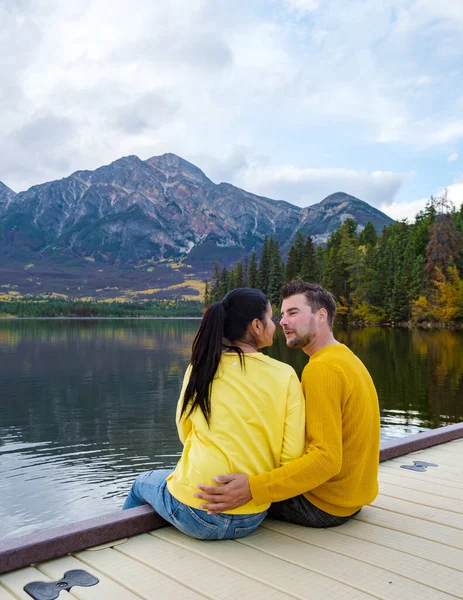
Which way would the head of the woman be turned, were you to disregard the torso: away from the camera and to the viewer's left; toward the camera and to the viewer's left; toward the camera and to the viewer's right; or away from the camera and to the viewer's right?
away from the camera and to the viewer's right

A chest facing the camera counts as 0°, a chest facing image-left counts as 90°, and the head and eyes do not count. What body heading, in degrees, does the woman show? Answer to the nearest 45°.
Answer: approximately 180°
